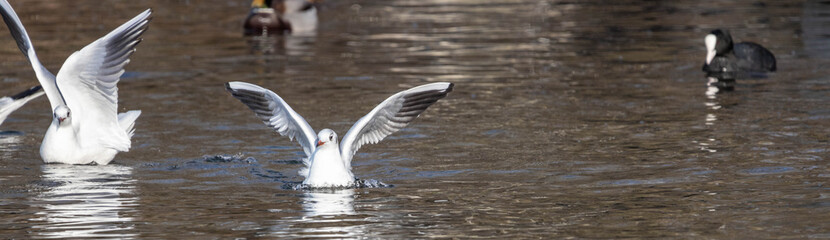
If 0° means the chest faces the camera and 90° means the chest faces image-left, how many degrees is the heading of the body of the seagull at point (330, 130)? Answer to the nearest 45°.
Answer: approximately 0°

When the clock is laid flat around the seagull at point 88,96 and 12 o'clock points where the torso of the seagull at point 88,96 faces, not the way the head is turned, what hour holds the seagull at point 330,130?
the seagull at point 330,130 is roughly at 9 o'clock from the seagull at point 88,96.

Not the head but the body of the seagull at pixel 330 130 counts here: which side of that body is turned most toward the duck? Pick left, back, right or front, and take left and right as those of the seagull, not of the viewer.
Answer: back

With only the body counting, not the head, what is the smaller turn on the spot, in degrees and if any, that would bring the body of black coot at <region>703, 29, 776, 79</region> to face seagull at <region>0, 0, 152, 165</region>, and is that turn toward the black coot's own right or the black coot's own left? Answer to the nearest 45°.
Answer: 0° — it already faces it

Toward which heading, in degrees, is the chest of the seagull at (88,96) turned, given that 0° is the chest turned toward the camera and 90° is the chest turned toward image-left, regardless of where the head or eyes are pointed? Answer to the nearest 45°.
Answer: approximately 45°
